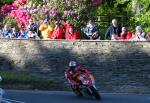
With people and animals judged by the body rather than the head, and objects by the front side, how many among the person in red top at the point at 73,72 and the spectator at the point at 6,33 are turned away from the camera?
0

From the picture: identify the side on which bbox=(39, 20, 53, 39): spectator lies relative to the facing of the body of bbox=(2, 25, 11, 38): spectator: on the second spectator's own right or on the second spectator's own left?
on the second spectator's own left

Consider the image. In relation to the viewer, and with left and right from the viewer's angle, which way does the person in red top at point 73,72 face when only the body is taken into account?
facing the viewer and to the right of the viewer

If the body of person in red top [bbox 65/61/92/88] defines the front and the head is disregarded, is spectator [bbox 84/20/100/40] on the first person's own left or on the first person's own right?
on the first person's own left

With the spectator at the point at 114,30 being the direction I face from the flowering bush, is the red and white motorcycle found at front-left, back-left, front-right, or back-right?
front-right

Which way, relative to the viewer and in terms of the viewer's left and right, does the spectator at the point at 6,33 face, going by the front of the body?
facing the viewer
